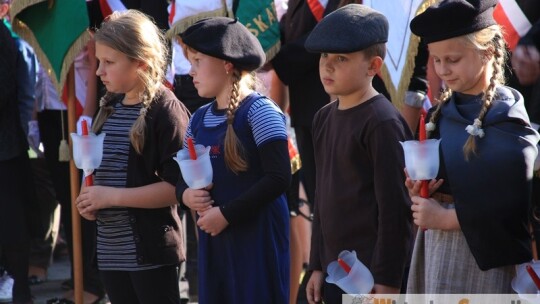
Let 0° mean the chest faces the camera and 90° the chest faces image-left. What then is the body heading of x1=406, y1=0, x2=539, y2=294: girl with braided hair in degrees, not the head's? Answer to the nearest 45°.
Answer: approximately 45°

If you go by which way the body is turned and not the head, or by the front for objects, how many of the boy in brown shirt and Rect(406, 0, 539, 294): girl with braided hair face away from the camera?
0

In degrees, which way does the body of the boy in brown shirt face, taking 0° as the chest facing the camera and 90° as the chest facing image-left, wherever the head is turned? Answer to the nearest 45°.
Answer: approximately 45°

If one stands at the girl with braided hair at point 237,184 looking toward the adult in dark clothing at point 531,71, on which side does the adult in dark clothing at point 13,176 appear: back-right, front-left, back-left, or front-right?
back-left

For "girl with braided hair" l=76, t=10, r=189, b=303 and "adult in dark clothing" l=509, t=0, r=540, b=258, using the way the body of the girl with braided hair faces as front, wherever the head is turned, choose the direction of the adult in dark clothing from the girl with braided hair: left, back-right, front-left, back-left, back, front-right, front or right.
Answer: back-left

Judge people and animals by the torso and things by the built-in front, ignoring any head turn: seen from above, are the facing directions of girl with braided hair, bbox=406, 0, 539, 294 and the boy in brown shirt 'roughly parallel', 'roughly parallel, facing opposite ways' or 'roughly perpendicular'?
roughly parallel

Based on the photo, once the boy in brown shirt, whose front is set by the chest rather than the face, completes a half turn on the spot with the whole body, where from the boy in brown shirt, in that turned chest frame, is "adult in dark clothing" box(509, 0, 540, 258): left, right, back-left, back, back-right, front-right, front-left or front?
front

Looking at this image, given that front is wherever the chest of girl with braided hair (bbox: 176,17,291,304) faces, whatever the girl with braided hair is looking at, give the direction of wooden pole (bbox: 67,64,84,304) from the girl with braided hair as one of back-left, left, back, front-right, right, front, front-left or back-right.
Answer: right

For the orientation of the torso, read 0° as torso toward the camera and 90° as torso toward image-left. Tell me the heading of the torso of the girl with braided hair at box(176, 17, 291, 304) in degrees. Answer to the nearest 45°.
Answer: approximately 45°

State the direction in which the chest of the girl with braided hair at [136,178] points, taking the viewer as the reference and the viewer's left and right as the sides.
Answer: facing the viewer and to the left of the viewer
